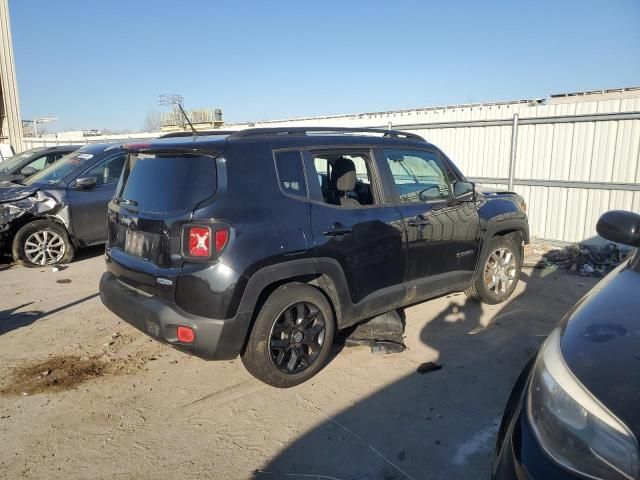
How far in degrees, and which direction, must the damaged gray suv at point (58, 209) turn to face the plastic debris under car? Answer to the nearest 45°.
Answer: approximately 90° to its left

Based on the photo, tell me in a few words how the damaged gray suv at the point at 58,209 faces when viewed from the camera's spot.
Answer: facing the viewer and to the left of the viewer

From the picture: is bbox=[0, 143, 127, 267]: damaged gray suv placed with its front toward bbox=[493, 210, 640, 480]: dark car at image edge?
no

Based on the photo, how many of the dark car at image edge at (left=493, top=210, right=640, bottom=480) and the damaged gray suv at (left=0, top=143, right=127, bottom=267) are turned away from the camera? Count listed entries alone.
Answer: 0

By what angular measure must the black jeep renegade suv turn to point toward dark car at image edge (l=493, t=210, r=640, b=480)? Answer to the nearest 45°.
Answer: approximately 90° to its right

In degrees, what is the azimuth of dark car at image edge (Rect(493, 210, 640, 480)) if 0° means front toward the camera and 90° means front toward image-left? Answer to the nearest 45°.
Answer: approximately 45°

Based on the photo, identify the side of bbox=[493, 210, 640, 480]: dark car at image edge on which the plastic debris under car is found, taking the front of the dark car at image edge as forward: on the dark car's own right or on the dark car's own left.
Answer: on the dark car's own right

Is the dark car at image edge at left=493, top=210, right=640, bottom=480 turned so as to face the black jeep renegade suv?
no

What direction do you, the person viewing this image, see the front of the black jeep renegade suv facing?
facing away from the viewer and to the right of the viewer

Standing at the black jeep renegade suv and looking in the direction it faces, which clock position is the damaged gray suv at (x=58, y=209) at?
The damaged gray suv is roughly at 9 o'clock from the black jeep renegade suv.
